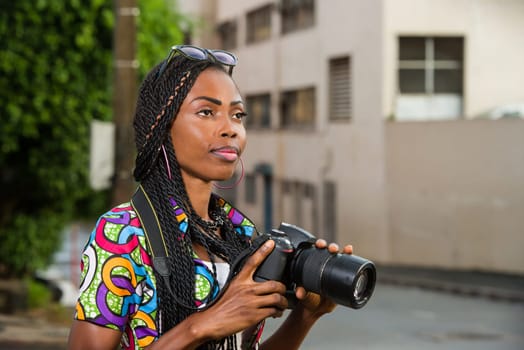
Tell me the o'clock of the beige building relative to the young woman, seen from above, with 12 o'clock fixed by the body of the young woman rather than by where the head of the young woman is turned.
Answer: The beige building is roughly at 8 o'clock from the young woman.

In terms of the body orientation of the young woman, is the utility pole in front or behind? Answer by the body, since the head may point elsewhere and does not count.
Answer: behind

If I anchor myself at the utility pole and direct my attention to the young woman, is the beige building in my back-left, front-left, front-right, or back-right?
back-left

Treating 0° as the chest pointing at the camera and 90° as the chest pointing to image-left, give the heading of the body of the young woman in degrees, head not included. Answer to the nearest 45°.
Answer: approximately 315°

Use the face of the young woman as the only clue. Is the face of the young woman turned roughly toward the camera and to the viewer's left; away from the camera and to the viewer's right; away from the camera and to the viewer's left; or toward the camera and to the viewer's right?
toward the camera and to the viewer's right
